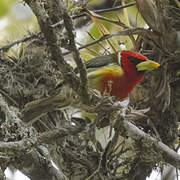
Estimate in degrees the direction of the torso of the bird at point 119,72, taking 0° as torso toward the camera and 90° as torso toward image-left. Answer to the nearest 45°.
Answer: approximately 270°
